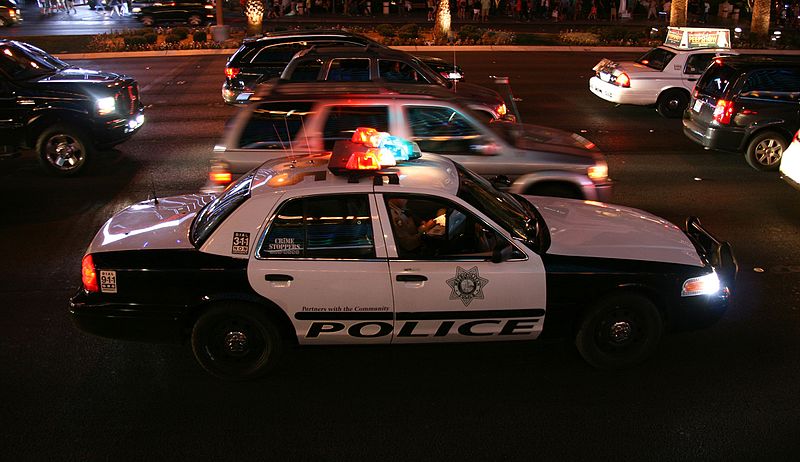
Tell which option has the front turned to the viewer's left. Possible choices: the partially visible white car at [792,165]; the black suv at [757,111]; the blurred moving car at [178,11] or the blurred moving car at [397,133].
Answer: the blurred moving car at [178,11]

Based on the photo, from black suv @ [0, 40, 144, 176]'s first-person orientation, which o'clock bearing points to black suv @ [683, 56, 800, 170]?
black suv @ [683, 56, 800, 170] is roughly at 11 o'clock from black suv @ [0, 40, 144, 176].

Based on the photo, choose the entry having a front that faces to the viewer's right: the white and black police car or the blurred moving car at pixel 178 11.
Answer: the white and black police car

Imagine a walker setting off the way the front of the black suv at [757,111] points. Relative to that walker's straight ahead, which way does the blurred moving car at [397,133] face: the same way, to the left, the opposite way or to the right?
the same way

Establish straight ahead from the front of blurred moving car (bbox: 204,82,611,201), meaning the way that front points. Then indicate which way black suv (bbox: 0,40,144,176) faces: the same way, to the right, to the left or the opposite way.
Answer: the same way

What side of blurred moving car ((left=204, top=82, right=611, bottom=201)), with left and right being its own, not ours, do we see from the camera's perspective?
right

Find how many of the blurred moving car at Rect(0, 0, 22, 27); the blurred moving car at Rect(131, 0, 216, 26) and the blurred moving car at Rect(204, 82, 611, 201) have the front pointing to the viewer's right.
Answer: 1

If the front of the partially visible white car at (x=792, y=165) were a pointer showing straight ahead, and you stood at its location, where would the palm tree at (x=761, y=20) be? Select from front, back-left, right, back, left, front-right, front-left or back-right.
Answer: front-left

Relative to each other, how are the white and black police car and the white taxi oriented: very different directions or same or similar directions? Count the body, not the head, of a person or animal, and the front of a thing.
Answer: same or similar directions

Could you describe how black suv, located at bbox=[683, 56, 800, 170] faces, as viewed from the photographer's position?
facing away from the viewer and to the right of the viewer

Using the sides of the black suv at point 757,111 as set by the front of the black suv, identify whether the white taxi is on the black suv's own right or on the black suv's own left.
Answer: on the black suv's own left

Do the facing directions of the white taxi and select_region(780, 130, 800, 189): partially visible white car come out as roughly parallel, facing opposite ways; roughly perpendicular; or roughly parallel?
roughly parallel

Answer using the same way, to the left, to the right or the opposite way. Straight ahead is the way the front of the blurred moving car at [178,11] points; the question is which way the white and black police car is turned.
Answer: the opposite way

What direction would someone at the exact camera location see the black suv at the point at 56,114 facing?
facing the viewer and to the right of the viewer

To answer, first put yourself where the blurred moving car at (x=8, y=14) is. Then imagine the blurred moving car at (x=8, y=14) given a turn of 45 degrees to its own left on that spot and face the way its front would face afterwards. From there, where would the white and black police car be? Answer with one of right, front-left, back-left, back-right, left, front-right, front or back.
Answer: left

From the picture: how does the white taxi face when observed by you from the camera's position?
facing away from the viewer and to the right of the viewer

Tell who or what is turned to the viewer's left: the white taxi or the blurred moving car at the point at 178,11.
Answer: the blurred moving car

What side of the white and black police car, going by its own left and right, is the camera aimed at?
right

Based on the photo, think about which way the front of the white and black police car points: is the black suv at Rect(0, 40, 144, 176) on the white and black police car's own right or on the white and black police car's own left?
on the white and black police car's own left
